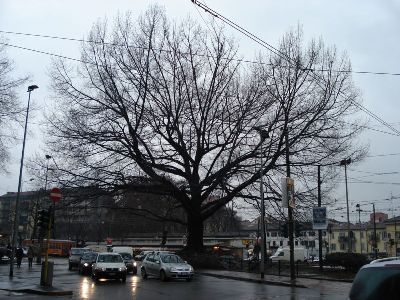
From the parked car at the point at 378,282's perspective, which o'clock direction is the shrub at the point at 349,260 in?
The shrub is roughly at 12 o'clock from the parked car.

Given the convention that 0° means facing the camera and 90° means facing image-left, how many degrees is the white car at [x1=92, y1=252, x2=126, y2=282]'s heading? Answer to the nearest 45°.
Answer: approximately 0°

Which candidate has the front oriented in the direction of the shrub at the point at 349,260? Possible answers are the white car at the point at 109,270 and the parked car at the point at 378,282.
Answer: the parked car

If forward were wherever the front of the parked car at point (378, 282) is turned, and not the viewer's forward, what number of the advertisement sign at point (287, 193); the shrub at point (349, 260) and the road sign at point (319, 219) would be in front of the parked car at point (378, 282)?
3

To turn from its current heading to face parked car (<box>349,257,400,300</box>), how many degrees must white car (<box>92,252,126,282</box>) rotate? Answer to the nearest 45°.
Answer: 0° — it already faces it

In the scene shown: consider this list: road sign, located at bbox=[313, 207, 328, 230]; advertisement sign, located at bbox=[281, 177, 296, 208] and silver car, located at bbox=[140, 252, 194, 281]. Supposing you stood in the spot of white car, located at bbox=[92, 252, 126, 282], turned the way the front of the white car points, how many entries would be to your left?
3

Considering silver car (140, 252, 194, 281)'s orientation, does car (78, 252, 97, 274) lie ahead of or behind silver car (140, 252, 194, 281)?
behind

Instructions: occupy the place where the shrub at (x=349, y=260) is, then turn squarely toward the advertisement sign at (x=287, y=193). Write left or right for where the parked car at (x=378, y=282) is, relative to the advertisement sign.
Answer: left

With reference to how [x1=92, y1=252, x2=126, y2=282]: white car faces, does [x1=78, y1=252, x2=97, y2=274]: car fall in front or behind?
behind

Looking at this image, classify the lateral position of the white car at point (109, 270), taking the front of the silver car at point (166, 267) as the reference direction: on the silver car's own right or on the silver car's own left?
on the silver car's own right

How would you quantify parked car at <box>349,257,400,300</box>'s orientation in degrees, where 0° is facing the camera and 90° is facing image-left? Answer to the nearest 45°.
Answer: approximately 180°

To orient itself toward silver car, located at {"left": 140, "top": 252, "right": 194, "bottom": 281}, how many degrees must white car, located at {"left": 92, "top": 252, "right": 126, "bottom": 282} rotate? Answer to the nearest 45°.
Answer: approximately 90° to its left

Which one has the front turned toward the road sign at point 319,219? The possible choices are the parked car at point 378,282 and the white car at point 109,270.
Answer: the parked car

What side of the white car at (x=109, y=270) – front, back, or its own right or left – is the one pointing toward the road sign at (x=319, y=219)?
left
